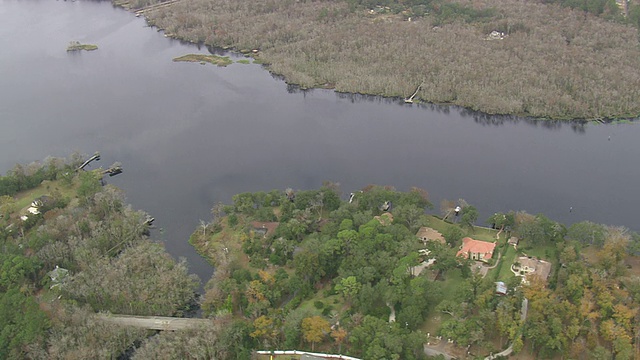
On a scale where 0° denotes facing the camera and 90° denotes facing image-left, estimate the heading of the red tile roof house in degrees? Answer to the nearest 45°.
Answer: approximately 0°

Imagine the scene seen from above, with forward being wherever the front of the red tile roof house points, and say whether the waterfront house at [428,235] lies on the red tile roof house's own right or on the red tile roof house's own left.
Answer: on the red tile roof house's own right

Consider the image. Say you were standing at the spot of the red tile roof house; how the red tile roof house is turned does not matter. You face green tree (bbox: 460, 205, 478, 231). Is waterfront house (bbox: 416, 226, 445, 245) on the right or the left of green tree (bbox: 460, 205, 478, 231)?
left

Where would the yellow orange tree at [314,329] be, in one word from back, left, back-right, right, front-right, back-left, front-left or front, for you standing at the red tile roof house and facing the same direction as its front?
front-right

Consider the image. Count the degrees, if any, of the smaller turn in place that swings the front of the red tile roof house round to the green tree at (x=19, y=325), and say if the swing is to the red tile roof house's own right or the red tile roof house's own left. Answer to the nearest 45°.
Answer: approximately 45° to the red tile roof house's own right

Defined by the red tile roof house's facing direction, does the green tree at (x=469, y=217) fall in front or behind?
behind

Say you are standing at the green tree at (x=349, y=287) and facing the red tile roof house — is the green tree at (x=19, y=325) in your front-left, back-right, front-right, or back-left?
back-left
